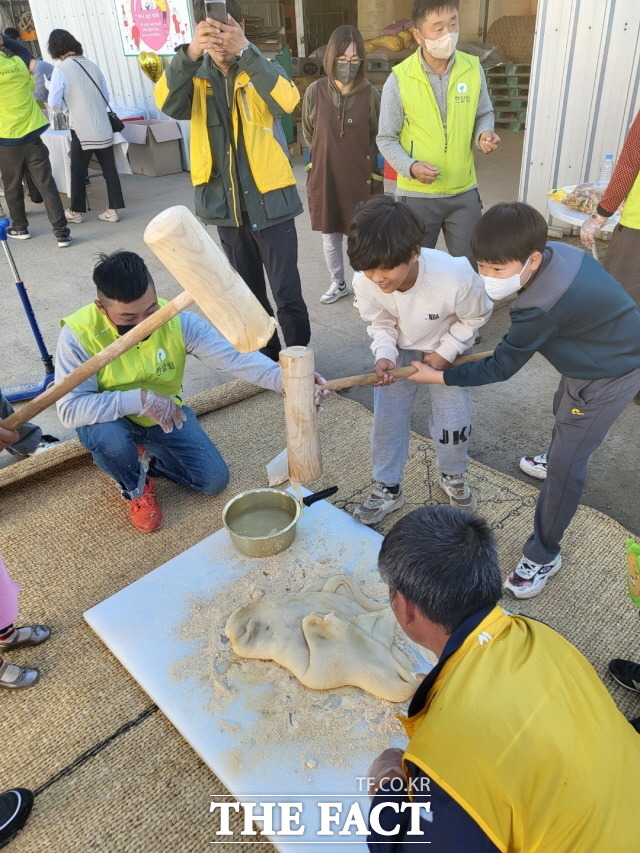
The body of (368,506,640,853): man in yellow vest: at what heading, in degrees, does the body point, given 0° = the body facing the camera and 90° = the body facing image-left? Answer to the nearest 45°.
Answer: approximately 135°

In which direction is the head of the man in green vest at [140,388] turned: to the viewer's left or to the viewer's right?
to the viewer's right

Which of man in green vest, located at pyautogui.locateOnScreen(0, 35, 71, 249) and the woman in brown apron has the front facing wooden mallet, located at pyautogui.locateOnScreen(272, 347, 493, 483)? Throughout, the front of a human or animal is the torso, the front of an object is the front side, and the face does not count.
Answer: the woman in brown apron

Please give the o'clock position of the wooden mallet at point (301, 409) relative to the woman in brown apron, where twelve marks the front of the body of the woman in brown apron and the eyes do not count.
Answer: The wooden mallet is roughly at 12 o'clock from the woman in brown apron.

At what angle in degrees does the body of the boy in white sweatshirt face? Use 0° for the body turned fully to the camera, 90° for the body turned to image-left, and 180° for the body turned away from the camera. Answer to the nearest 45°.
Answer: approximately 45°
